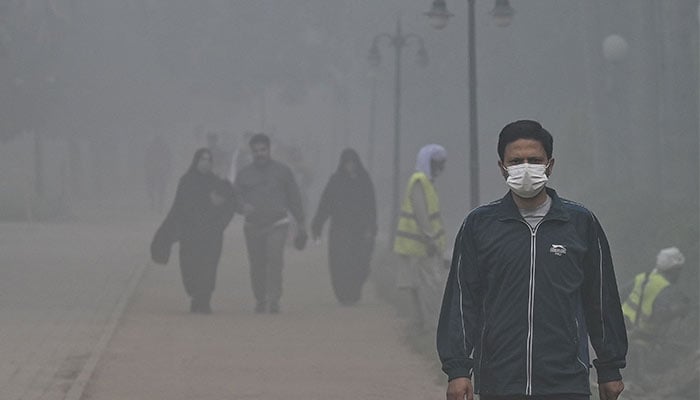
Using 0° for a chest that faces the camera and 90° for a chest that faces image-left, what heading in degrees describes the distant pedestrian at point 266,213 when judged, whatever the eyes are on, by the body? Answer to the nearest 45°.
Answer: approximately 0°

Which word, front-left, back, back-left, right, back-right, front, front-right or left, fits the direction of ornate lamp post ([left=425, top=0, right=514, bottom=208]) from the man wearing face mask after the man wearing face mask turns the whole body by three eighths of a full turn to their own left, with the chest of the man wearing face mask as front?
front-left

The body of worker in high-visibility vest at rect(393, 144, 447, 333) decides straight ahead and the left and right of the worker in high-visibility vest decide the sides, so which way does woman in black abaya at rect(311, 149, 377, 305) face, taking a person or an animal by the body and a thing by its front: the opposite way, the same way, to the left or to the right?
to the right

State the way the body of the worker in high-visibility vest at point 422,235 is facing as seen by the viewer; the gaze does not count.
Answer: to the viewer's right

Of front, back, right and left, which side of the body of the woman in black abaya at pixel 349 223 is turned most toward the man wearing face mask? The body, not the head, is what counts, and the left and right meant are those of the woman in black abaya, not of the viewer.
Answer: front

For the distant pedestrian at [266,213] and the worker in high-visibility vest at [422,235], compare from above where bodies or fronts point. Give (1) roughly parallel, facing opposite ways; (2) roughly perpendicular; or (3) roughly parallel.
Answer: roughly perpendicular

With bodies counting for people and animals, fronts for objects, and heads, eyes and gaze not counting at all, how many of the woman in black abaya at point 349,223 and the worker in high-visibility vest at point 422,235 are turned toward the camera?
1
